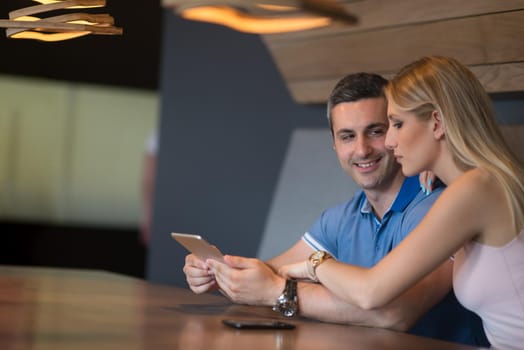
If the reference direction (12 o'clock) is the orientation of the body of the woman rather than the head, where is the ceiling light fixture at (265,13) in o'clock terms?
The ceiling light fixture is roughly at 11 o'clock from the woman.

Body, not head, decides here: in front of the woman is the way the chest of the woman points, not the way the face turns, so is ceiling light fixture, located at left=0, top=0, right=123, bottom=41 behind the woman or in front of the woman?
in front

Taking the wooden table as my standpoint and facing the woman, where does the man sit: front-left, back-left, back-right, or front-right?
front-left

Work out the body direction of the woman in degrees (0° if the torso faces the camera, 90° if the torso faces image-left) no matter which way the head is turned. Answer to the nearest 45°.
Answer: approximately 90°

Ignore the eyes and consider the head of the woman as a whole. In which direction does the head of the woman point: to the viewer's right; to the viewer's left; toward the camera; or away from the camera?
to the viewer's left

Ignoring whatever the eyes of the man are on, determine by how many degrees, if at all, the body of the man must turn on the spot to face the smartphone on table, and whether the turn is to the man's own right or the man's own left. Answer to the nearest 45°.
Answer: approximately 45° to the man's own left

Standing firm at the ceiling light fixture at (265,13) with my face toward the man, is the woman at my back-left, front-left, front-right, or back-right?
front-right

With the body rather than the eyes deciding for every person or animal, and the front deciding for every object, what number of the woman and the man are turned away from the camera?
0

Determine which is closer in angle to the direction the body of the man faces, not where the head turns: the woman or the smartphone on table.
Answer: the smartphone on table

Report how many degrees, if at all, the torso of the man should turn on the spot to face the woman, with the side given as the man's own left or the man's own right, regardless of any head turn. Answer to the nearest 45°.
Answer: approximately 45° to the man's own left

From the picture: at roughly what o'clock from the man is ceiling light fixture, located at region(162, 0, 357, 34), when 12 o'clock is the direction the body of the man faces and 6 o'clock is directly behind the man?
The ceiling light fixture is roughly at 11 o'clock from the man.

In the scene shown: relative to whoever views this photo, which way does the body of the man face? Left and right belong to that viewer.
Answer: facing the viewer and to the left of the viewer

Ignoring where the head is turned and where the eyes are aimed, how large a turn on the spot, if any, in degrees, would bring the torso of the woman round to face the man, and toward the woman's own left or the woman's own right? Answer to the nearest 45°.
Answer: approximately 45° to the woman's own right
